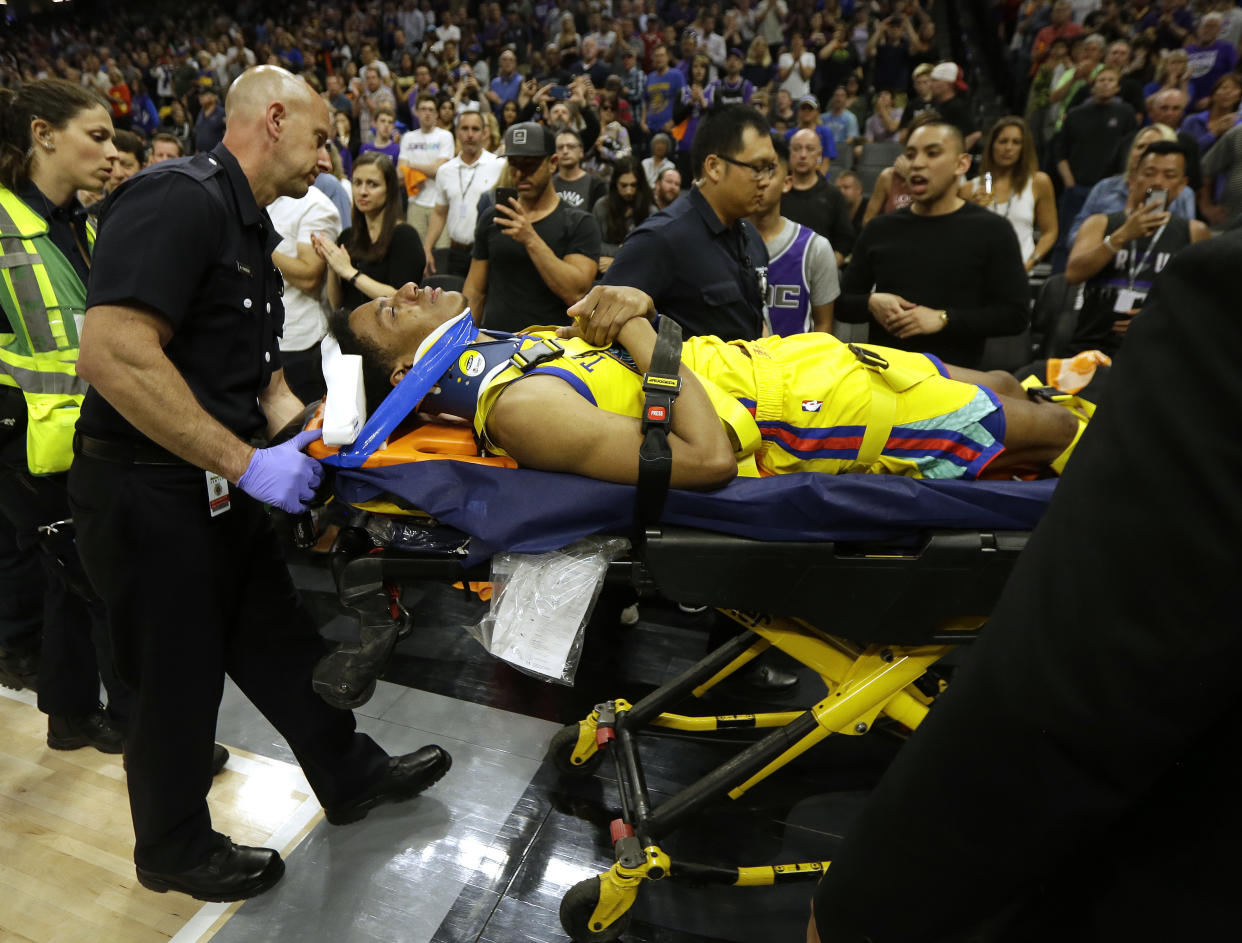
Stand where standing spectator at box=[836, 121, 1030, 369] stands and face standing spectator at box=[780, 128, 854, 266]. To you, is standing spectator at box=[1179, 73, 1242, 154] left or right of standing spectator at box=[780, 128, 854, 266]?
right

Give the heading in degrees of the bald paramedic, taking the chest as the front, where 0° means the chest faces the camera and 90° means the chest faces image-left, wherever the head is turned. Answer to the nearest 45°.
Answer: approximately 270°

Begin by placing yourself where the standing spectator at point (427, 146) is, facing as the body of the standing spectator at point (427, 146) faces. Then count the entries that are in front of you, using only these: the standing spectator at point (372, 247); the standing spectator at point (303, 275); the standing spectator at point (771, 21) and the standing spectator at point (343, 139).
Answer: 2

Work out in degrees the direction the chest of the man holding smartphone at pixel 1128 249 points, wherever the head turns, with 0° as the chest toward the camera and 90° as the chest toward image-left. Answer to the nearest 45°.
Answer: approximately 0°
